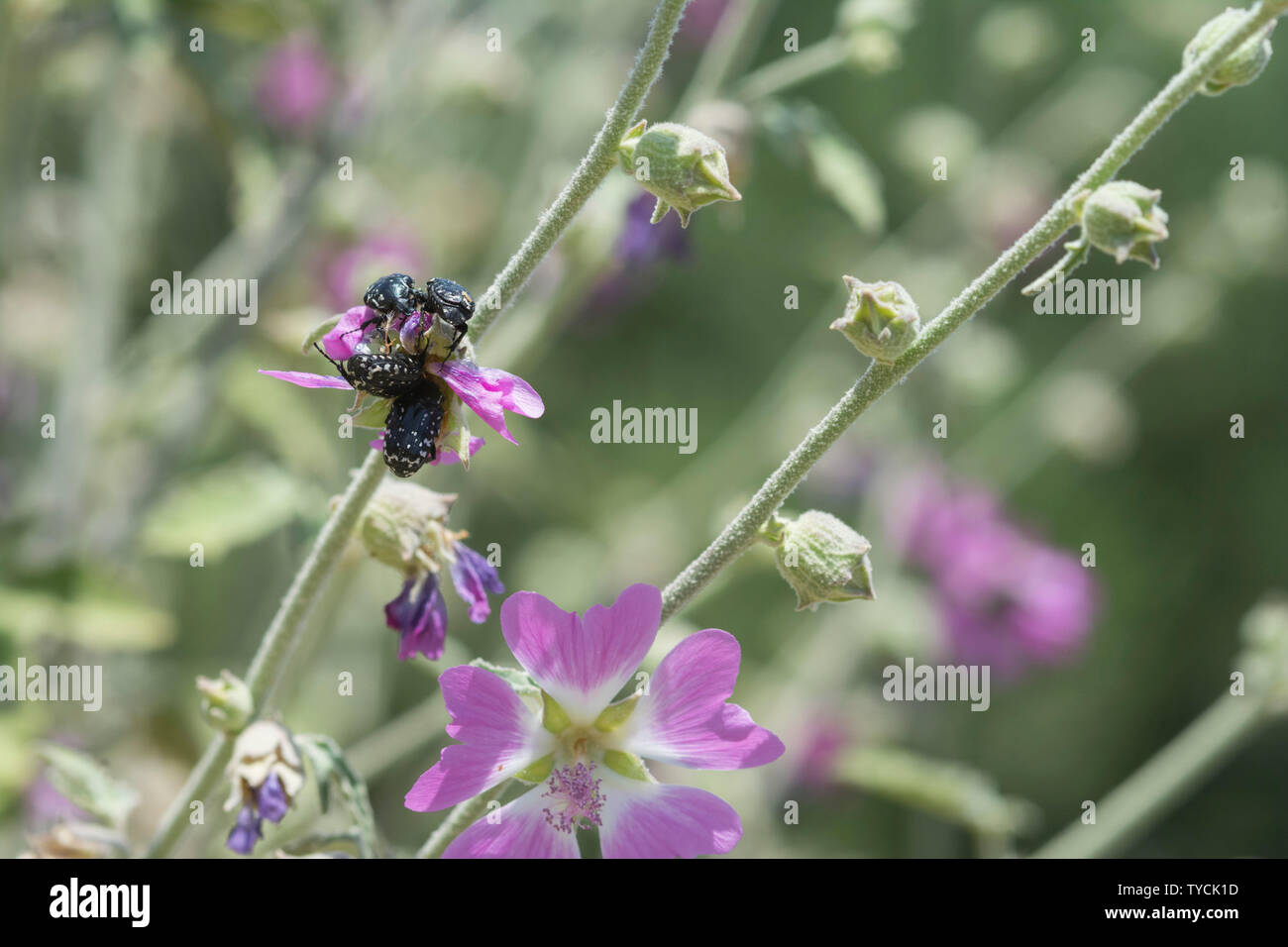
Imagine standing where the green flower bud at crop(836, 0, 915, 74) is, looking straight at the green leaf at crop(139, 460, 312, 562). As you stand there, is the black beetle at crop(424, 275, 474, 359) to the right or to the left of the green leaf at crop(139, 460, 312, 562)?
left

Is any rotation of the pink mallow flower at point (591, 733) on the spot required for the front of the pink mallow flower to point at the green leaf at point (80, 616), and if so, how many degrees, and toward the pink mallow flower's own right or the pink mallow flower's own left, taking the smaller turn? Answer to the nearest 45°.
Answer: approximately 135° to the pink mallow flower's own right

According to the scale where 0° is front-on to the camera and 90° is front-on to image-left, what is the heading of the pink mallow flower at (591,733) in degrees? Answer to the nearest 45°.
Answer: approximately 0°

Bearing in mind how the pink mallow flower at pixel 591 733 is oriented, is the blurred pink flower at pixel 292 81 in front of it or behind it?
behind

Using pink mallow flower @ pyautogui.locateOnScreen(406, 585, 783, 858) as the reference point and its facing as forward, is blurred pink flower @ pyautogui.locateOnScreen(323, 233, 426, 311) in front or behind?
behind

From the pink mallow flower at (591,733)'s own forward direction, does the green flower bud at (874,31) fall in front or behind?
behind

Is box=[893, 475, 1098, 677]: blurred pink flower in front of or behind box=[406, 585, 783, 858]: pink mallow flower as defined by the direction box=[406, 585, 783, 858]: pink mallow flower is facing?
behind
